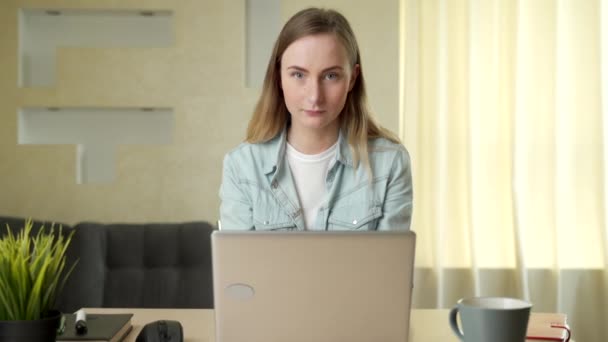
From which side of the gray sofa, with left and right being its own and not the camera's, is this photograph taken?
front

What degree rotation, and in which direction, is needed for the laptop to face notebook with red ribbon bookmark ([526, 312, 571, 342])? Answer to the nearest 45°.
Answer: approximately 45° to its right

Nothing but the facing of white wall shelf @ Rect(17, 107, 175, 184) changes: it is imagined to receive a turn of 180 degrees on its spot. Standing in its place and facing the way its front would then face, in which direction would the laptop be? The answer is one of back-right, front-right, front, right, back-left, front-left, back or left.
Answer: back

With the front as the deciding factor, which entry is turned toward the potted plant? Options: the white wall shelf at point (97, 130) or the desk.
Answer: the white wall shelf

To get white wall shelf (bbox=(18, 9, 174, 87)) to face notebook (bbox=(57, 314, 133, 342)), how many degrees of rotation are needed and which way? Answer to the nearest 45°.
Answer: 0° — it already faces it

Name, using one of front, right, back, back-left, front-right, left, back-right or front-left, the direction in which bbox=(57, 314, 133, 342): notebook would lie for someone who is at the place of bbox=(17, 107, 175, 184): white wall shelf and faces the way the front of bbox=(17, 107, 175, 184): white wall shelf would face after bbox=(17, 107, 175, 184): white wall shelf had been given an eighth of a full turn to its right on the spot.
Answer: front-left

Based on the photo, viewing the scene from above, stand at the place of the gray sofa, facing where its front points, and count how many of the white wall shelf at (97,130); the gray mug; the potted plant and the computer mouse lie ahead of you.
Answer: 3

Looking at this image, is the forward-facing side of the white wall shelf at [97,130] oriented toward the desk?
yes

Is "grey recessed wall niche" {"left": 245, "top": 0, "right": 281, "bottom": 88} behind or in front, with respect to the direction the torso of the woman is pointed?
behind

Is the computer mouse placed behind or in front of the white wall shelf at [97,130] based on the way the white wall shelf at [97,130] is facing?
in front

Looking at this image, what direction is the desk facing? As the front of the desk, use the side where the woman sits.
away from the camera

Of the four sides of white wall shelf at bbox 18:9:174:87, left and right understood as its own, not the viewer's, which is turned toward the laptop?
front

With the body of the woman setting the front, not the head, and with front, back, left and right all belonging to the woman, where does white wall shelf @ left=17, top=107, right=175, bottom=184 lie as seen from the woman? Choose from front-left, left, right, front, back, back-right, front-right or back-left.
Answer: back-right

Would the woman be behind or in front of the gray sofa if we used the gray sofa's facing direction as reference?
in front

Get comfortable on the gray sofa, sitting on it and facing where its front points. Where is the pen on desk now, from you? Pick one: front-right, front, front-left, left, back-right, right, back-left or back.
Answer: front

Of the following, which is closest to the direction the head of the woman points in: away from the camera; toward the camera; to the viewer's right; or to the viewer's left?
toward the camera

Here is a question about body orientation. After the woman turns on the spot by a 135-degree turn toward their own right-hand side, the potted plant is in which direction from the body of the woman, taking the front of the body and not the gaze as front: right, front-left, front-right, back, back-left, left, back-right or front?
left

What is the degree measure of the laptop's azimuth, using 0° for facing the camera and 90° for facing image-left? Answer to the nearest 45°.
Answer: approximately 180°

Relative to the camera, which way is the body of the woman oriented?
toward the camera
